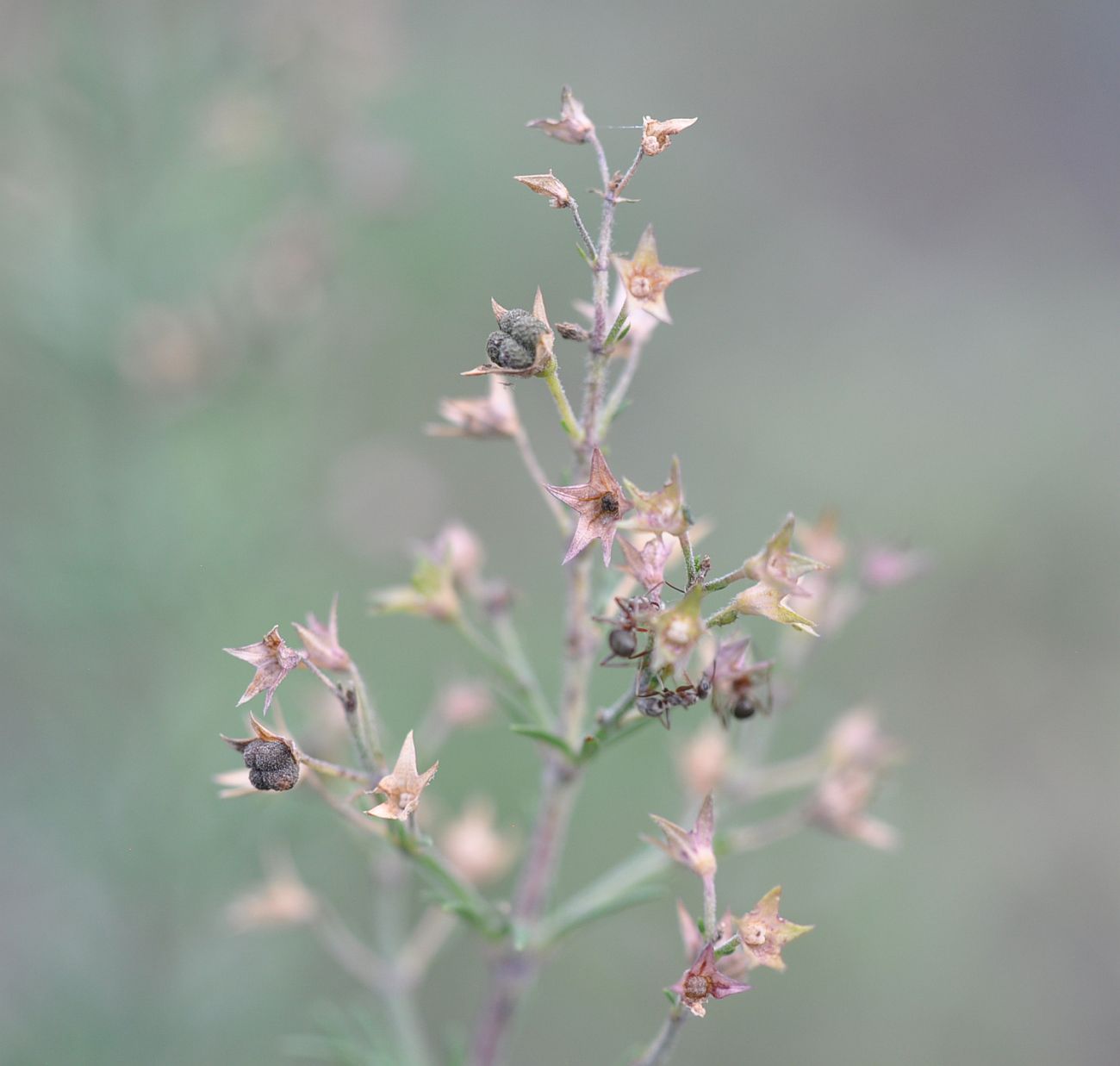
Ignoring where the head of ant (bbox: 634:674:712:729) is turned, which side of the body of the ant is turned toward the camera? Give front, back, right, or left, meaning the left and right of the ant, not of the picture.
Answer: right
